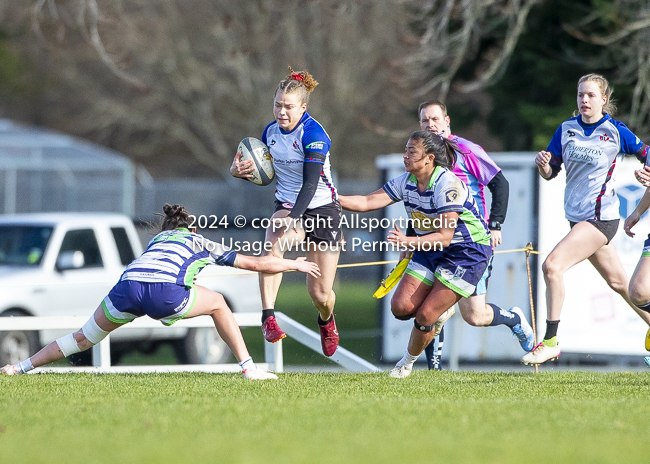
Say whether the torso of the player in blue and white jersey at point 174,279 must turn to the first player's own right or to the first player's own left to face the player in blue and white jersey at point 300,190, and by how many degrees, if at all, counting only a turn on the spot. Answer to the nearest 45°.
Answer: approximately 45° to the first player's own right

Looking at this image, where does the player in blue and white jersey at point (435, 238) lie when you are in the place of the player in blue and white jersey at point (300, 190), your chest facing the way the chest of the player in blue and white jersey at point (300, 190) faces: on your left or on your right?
on your left

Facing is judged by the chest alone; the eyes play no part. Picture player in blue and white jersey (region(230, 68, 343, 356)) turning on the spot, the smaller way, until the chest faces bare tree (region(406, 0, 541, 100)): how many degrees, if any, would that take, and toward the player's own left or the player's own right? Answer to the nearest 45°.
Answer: approximately 135° to the player's own right

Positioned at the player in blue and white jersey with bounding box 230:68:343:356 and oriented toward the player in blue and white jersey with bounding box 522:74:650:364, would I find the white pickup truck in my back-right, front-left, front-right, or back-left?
back-left

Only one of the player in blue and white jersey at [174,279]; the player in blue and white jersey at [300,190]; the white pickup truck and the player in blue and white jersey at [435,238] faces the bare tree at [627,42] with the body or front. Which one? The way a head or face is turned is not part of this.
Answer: the player in blue and white jersey at [174,279]

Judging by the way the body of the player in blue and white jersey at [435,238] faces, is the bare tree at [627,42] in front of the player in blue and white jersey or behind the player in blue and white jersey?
behind

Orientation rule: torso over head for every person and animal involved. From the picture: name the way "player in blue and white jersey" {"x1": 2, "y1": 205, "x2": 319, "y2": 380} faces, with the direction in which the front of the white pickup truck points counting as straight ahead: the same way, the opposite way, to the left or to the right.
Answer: the opposite way

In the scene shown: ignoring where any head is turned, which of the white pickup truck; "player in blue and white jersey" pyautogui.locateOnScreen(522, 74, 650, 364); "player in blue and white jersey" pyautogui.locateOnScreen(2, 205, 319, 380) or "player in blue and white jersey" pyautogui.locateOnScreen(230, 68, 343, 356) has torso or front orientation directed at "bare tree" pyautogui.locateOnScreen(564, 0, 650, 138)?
"player in blue and white jersey" pyautogui.locateOnScreen(2, 205, 319, 380)

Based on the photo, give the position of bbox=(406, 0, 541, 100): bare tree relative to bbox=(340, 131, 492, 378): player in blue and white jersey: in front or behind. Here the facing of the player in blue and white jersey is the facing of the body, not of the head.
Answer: behind

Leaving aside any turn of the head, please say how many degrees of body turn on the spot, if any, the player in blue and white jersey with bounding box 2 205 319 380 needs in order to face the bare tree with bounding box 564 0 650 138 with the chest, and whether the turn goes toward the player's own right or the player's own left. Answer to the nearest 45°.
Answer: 0° — they already face it

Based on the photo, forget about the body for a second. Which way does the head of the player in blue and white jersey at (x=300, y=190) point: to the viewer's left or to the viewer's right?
to the viewer's left

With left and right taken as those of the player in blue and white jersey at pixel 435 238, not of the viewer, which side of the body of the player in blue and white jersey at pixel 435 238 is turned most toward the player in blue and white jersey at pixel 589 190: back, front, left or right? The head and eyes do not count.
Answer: back
